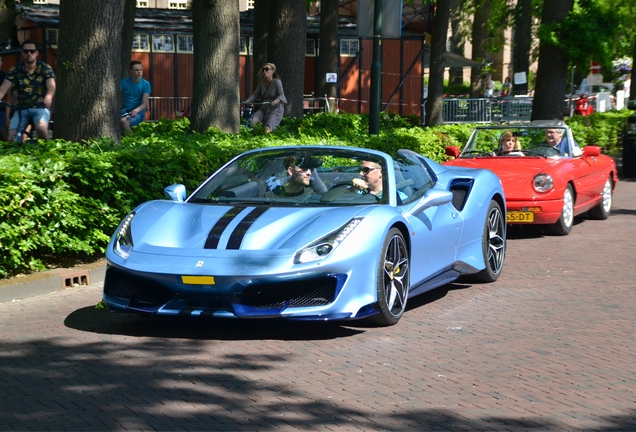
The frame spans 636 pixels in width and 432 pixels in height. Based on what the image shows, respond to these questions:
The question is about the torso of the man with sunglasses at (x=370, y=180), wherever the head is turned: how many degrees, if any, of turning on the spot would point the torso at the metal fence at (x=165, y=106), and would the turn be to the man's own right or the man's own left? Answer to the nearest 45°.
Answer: approximately 135° to the man's own right

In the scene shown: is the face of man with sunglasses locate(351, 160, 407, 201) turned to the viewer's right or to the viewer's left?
to the viewer's left

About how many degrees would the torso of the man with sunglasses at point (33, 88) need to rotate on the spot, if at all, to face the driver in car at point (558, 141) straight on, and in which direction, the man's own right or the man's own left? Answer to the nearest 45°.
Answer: approximately 90° to the man's own left

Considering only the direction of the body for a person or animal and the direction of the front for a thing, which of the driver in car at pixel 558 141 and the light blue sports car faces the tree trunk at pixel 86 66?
the driver in car

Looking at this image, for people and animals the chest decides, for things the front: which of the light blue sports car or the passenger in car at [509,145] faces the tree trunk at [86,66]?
the passenger in car

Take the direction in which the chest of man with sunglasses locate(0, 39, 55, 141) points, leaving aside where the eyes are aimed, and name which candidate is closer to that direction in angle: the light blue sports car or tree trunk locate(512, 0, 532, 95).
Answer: the light blue sports car

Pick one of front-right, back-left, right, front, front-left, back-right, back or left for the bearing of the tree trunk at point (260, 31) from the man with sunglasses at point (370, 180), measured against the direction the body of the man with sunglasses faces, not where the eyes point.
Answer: back-right

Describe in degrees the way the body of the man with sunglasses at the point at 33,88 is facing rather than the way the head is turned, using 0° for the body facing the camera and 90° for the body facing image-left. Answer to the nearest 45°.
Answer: approximately 0°

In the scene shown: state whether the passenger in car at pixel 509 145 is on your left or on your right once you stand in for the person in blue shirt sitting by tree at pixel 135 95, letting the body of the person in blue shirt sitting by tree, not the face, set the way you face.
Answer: on your left

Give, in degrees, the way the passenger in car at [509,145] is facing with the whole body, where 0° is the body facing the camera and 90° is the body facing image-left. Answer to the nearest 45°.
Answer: approximately 45°

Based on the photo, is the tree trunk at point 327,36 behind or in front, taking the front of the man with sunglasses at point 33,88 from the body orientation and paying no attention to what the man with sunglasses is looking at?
behind
